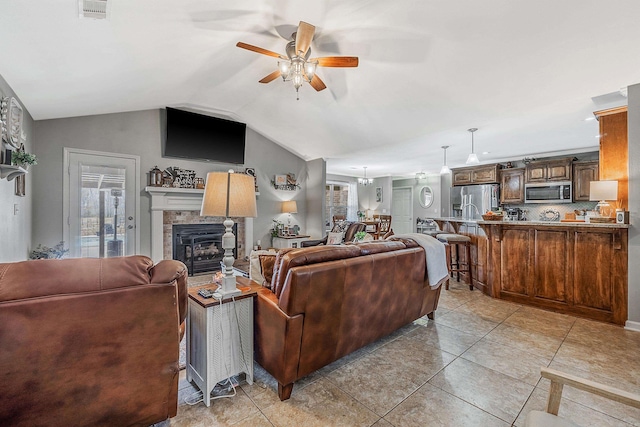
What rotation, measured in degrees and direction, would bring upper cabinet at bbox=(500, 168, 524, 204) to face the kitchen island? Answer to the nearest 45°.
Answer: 0° — it already faces it

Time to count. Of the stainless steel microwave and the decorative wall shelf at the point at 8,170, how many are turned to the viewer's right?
1

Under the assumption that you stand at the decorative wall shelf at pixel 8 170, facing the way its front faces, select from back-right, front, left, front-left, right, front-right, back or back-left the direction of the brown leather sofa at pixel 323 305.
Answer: front-right

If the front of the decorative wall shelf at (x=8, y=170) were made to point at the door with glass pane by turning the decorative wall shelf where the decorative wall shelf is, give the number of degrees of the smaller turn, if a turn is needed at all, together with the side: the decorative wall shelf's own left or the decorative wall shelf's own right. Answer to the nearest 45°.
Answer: approximately 45° to the decorative wall shelf's own left

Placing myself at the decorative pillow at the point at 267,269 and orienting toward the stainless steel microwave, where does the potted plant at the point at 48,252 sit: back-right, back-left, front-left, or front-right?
back-left

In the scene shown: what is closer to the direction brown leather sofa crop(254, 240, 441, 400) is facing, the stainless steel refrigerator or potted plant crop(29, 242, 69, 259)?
the potted plant

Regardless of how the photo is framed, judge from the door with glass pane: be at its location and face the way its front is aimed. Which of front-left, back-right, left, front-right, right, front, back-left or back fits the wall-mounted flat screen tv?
left

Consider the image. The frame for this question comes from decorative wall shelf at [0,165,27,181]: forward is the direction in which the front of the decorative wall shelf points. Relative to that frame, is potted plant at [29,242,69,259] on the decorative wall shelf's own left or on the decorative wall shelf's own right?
on the decorative wall shelf's own left

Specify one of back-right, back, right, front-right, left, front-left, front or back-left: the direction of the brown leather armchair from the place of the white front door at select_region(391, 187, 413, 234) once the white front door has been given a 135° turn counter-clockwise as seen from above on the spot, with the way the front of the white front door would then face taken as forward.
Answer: back-right

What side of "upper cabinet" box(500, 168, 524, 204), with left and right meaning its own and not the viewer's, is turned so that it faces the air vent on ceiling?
front

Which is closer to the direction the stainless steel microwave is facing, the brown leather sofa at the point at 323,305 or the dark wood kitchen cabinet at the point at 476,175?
the brown leather sofa

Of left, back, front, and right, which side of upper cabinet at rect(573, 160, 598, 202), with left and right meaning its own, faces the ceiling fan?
front

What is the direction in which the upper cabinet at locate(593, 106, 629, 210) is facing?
to the viewer's left
